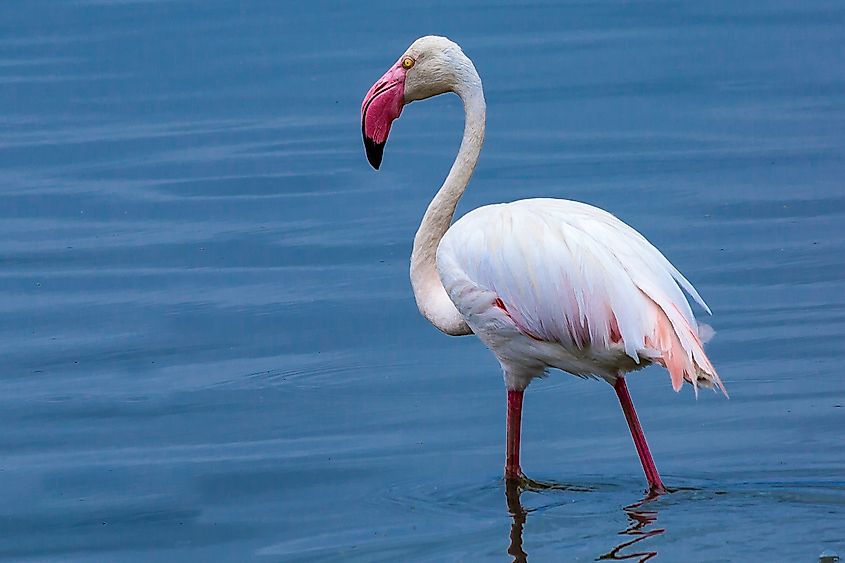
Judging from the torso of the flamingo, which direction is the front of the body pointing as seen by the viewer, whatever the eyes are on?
to the viewer's left
